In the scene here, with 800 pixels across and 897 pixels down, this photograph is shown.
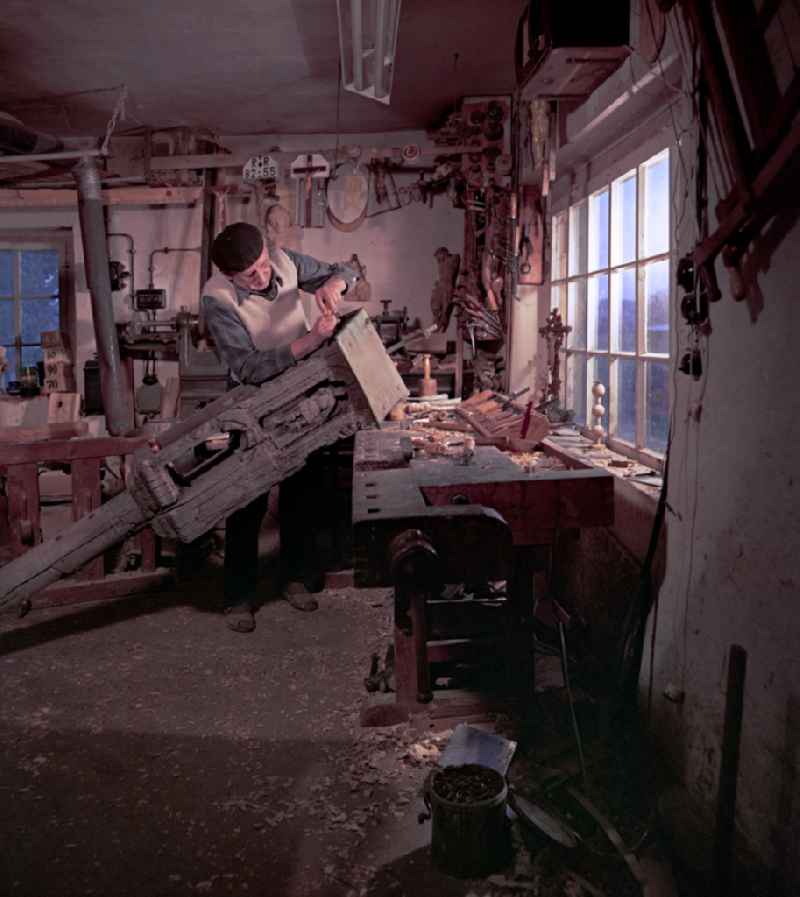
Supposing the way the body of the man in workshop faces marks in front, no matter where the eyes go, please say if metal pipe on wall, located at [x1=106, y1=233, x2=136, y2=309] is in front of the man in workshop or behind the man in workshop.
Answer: behind

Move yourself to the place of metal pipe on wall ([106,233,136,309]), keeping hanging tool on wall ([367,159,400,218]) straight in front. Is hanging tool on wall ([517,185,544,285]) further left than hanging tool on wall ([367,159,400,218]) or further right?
right

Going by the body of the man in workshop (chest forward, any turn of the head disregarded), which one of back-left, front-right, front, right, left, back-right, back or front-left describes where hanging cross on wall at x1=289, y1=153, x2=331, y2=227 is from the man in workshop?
back-left

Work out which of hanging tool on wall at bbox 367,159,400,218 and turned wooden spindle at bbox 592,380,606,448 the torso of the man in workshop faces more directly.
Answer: the turned wooden spindle

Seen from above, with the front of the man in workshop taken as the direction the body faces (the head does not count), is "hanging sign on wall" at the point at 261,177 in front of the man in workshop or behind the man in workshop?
behind

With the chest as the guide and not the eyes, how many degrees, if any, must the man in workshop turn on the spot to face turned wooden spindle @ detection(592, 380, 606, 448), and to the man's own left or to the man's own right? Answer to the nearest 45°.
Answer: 0° — they already face it

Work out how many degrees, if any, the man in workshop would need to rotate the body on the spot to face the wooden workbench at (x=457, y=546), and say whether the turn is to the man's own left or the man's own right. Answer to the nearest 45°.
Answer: approximately 45° to the man's own right

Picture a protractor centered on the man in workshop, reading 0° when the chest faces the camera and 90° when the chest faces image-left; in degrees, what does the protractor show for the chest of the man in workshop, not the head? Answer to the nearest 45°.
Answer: approximately 315°
